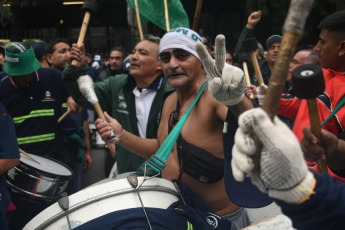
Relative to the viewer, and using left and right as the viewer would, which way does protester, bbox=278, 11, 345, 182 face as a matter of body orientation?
facing to the left of the viewer

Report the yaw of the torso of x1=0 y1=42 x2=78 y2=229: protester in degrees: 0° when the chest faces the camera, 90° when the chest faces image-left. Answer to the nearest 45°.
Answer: approximately 0°

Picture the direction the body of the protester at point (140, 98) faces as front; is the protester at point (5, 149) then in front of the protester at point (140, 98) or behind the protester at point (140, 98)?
in front

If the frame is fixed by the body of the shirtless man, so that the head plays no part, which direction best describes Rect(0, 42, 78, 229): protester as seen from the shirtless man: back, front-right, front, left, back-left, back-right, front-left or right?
right

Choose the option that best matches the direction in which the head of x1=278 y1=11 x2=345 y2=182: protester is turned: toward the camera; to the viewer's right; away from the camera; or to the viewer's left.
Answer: to the viewer's left

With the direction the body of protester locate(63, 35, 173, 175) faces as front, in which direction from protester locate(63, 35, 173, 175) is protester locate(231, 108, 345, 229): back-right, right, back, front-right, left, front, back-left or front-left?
front-left

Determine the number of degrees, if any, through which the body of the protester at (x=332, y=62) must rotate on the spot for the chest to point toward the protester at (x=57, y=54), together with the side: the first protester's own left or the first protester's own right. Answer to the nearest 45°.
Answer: approximately 45° to the first protester's own right

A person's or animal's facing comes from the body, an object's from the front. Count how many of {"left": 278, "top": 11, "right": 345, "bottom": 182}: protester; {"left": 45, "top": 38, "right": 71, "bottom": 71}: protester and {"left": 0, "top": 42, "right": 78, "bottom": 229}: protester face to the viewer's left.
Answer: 1

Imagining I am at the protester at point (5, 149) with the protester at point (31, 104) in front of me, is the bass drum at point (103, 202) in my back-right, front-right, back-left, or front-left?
back-right

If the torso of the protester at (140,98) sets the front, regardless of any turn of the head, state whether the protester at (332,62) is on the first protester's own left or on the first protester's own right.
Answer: on the first protester's own left
